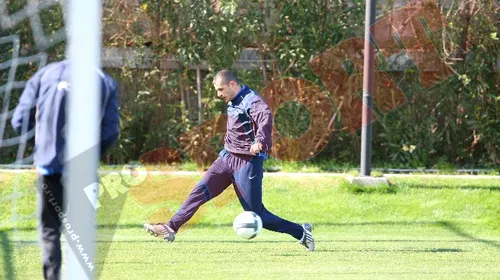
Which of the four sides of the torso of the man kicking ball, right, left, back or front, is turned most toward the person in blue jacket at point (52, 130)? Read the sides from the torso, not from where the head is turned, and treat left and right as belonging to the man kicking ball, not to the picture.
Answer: front

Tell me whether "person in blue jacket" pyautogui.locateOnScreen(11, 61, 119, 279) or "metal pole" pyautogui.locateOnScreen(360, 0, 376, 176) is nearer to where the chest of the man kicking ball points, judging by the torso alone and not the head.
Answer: the person in blue jacket

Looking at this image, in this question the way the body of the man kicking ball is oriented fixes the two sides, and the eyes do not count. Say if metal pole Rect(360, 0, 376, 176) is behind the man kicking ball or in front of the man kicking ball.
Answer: behind

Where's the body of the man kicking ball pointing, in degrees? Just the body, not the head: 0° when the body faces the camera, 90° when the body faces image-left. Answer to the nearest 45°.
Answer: approximately 45°

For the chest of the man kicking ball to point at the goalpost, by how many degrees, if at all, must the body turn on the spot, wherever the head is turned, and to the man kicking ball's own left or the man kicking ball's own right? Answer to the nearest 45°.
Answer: approximately 45° to the man kicking ball's own left
